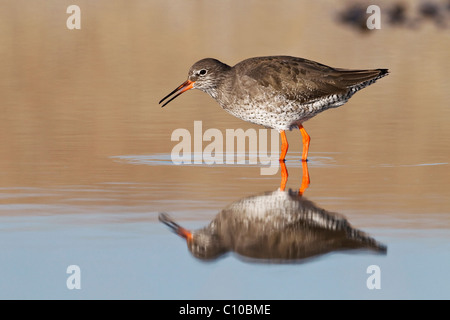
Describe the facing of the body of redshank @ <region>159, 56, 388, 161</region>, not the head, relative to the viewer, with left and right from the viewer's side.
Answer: facing to the left of the viewer
